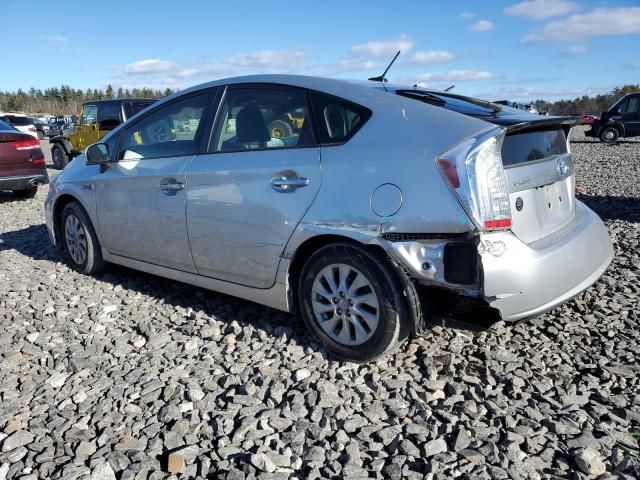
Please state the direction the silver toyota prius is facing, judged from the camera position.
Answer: facing away from the viewer and to the left of the viewer

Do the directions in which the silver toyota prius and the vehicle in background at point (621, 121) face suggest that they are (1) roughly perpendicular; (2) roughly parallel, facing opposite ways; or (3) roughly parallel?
roughly parallel

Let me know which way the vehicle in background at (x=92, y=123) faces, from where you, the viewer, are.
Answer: facing away from the viewer and to the left of the viewer

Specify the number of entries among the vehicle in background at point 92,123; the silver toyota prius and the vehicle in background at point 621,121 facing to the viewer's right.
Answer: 0

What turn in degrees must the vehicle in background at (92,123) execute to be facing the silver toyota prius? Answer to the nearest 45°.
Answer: approximately 135° to its left

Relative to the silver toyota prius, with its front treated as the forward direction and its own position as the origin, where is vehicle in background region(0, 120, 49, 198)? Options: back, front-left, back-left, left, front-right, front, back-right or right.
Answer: front

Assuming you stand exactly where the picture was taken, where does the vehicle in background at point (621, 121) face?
facing to the left of the viewer

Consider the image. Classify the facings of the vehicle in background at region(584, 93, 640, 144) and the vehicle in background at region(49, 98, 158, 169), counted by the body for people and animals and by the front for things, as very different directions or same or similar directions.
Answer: same or similar directions

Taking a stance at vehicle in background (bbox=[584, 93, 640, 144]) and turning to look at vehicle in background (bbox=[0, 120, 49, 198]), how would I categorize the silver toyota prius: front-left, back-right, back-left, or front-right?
front-left

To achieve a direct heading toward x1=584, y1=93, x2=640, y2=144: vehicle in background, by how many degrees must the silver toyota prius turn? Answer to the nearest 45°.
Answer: approximately 90° to its right

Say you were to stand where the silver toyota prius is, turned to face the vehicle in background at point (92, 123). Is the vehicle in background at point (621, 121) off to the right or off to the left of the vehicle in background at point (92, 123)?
right

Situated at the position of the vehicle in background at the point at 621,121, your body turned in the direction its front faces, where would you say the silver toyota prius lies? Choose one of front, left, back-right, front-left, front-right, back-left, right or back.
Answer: left

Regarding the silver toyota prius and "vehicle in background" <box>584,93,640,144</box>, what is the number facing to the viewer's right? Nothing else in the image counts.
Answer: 0

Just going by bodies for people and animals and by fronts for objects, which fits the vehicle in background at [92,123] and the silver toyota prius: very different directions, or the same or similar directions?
same or similar directions

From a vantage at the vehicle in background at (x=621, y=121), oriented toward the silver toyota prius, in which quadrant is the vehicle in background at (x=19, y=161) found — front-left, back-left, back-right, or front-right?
front-right

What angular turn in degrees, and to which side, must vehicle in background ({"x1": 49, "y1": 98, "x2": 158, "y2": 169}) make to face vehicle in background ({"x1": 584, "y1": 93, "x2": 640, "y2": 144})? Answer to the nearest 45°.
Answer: approximately 135° to its right

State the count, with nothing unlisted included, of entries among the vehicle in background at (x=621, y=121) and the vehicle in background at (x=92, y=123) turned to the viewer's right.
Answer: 0

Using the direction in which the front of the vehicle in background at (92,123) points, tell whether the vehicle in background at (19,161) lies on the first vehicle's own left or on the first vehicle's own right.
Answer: on the first vehicle's own left
